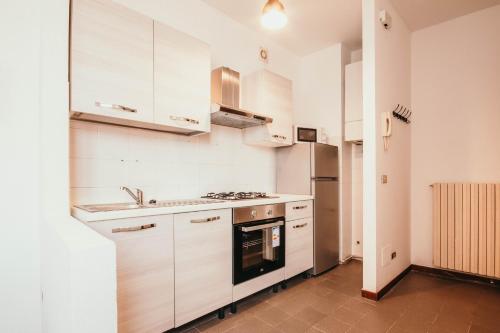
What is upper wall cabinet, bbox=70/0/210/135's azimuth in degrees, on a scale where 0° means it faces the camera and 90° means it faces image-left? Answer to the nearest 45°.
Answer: approximately 315°

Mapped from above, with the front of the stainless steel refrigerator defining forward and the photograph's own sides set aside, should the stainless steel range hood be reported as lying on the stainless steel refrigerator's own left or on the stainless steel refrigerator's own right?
on the stainless steel refrigerator's own right

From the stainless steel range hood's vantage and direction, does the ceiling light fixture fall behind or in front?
in front

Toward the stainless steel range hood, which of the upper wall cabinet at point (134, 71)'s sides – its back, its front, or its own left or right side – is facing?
left

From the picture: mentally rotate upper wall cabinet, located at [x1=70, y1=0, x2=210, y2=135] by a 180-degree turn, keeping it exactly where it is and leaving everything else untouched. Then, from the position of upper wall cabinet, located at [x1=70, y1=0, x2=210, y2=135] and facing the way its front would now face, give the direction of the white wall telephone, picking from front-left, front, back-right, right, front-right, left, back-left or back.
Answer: back-right

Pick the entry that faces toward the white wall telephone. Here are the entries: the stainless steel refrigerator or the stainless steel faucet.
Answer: the stainless steel refrigerator

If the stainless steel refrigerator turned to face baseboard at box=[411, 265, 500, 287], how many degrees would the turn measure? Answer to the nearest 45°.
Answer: approximately 45° to its left
